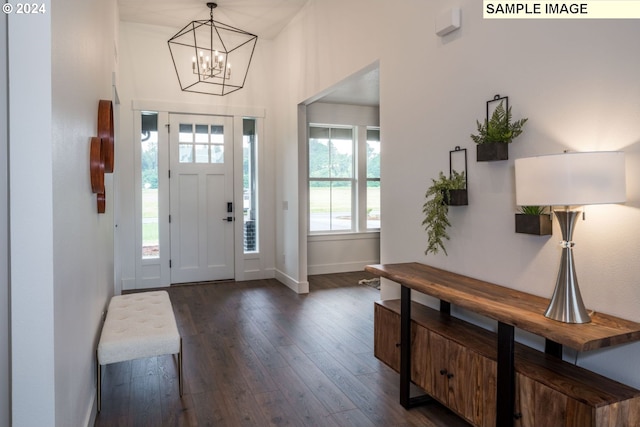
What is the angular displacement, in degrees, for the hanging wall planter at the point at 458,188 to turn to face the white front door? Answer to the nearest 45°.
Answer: approximately 90° to its right

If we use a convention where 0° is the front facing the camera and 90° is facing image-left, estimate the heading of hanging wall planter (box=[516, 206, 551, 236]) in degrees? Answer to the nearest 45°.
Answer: approximately 45°

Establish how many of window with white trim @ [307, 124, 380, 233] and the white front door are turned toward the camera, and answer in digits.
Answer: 2

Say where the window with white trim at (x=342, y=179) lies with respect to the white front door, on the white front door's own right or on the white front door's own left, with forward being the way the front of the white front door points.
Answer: on the white front door's own left

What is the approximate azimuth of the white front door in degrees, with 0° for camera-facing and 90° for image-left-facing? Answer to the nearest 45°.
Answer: approximately 0°

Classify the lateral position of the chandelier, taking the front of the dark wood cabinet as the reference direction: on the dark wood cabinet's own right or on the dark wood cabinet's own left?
on the dark wood cabinet's own right
